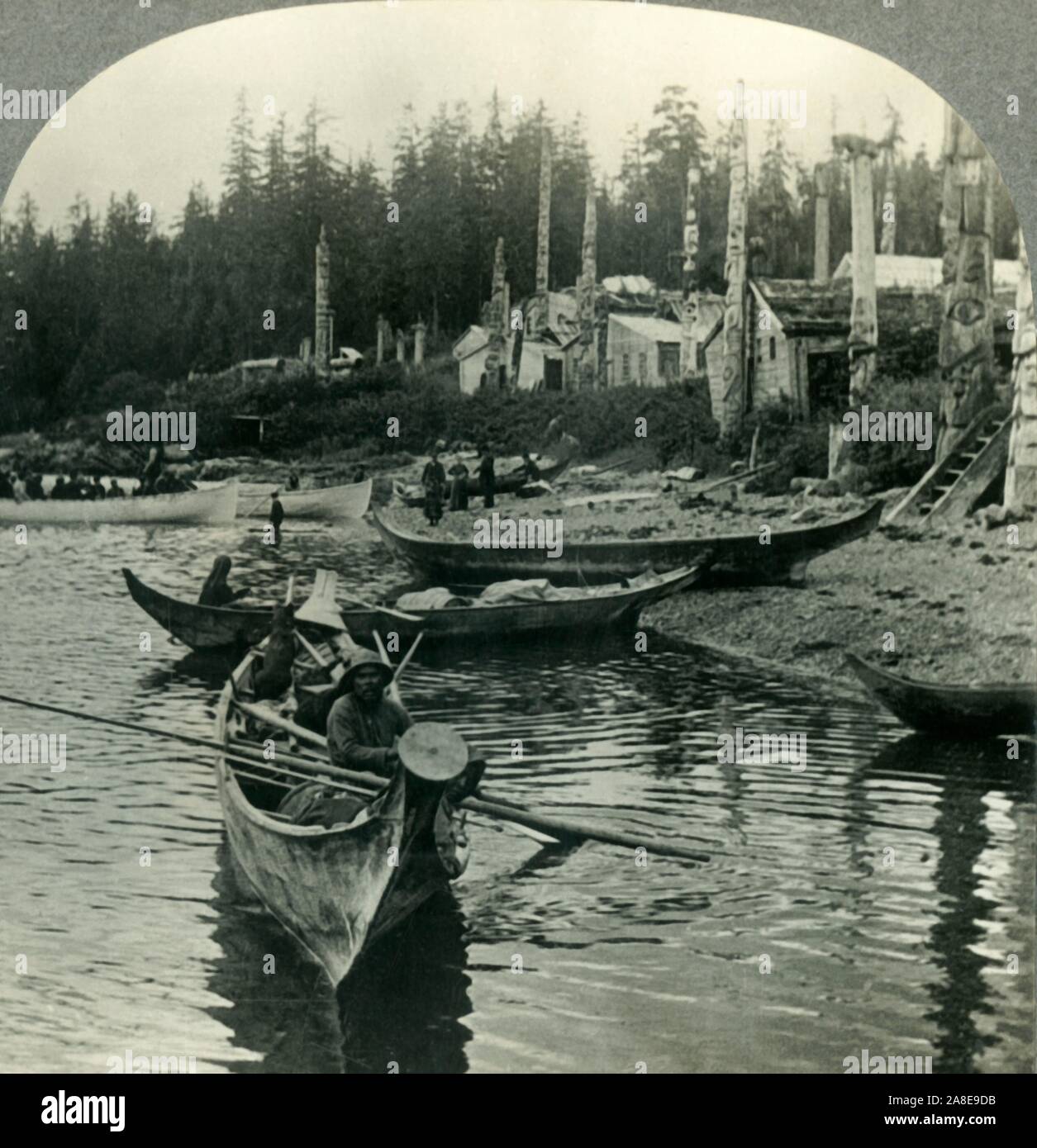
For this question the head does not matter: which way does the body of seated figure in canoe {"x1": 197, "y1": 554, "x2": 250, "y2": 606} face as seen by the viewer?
to the viewer's right

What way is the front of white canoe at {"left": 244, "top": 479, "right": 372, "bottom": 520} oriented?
to the viewer's right

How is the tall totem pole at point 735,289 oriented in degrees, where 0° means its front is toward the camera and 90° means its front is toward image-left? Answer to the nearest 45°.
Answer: approximately 45°

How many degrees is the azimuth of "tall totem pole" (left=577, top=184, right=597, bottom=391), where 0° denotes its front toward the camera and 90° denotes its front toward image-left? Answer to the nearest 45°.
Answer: approximately 45°

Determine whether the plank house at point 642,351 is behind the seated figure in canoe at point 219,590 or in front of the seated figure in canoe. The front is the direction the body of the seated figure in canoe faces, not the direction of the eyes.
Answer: in front

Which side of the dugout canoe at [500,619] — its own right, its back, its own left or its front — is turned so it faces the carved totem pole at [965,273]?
front

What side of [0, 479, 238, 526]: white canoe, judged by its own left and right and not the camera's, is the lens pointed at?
right

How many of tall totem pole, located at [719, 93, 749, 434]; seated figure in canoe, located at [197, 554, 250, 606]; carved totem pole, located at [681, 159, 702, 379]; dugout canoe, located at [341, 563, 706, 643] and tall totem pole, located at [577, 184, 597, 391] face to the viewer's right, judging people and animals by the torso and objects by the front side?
2

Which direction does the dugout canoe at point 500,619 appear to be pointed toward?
to the viewer's right
